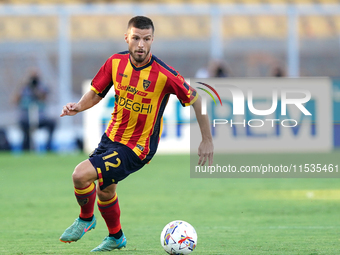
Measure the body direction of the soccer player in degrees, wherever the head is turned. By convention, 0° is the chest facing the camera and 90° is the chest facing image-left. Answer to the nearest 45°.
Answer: approximately 45°
